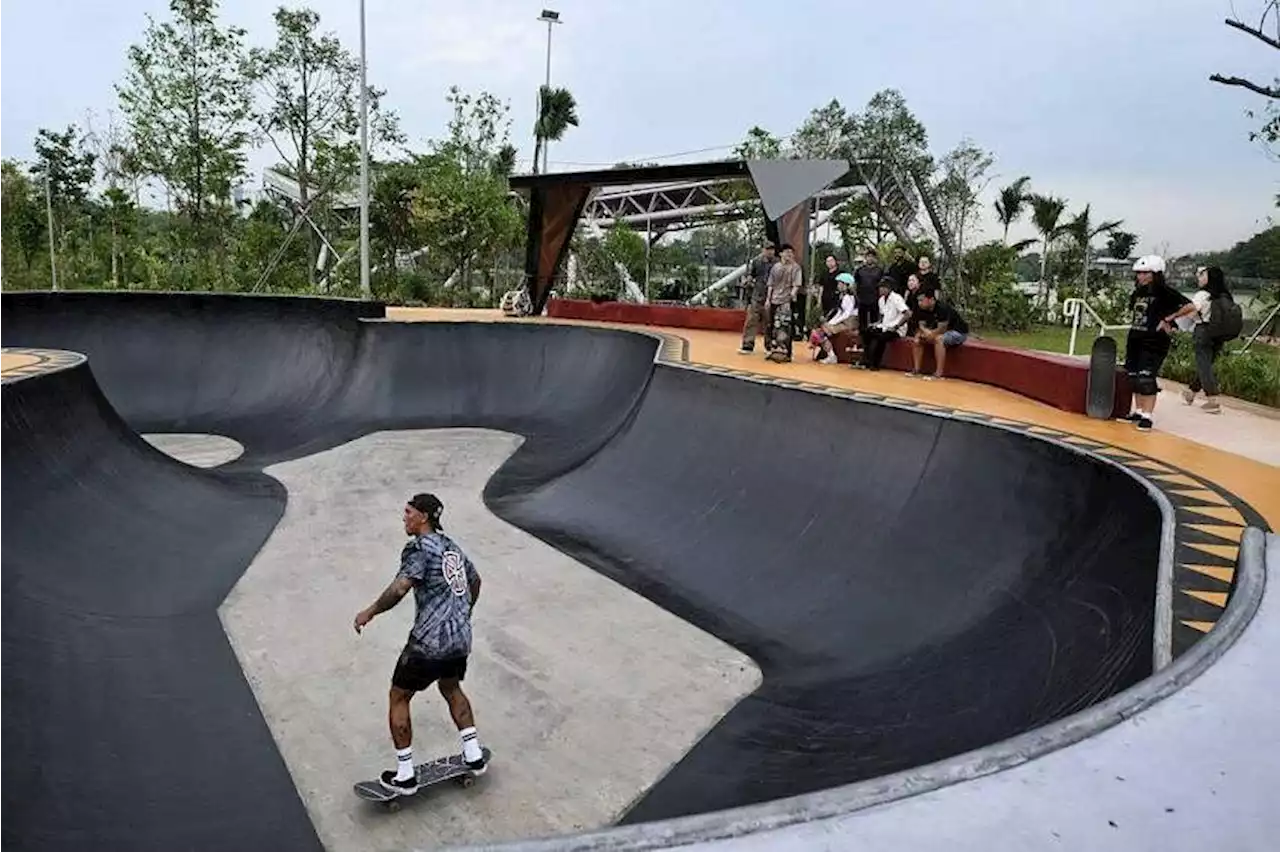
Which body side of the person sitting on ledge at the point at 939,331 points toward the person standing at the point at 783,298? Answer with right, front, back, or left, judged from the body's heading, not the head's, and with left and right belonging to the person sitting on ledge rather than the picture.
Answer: right

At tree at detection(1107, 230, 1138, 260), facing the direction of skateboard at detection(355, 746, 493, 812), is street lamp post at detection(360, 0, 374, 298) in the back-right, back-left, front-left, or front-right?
front-right

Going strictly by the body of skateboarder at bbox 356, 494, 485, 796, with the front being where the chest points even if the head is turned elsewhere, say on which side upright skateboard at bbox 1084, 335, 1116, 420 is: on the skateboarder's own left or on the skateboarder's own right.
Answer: on the skateboarder's own right

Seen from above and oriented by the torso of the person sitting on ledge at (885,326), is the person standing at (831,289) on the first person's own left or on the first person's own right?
on the first person's own right

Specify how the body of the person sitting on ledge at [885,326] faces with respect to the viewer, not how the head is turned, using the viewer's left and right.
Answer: facing the viewer and to the left of the viewer

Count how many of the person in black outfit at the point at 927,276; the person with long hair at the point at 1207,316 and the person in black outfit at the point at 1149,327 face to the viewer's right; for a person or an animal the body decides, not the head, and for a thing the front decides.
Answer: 0

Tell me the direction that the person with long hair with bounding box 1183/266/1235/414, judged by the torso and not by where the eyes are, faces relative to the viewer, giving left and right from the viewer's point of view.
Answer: facing to the left of the viewer

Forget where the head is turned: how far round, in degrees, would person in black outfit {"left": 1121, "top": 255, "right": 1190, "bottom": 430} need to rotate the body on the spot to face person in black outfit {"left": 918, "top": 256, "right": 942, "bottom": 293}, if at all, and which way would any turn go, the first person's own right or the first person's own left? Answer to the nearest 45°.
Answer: approximately 90° to the first person's own right

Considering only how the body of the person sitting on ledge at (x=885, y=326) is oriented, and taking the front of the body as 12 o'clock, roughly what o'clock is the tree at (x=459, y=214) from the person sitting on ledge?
The tree is roughly at 3 o'clock from the person sitting on ledge.

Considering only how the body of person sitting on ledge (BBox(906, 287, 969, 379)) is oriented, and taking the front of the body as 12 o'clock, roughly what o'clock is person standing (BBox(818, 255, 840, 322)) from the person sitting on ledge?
The person standing is roughly at 3 o'clock from the person sitting on ledge.

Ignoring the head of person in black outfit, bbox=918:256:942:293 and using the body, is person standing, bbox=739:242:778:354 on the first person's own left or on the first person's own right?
on the first person's own right

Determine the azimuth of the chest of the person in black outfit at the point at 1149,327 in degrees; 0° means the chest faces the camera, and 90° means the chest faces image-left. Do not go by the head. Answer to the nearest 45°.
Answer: approximately 45°

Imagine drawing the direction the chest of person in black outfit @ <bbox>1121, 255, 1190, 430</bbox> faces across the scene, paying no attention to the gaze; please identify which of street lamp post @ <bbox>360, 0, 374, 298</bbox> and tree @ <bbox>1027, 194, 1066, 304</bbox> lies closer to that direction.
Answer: the street lamp post
